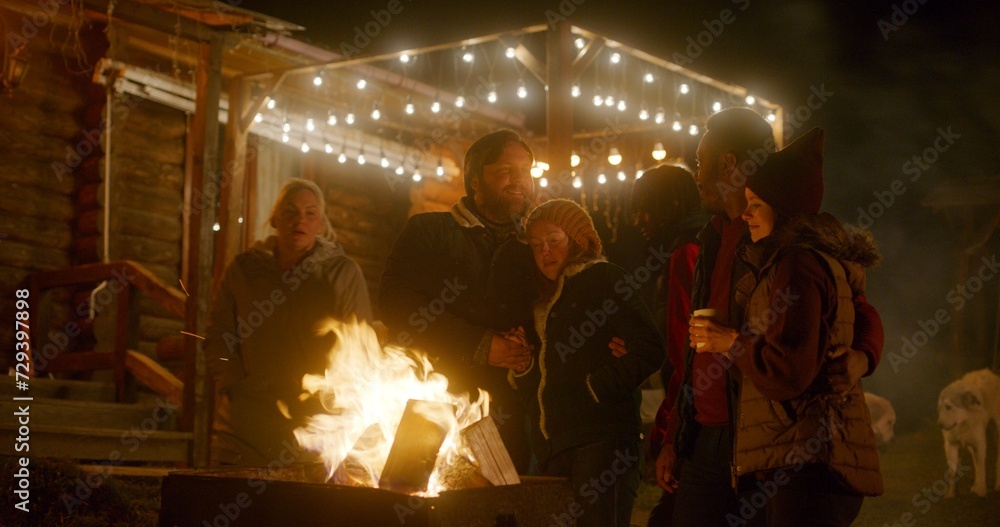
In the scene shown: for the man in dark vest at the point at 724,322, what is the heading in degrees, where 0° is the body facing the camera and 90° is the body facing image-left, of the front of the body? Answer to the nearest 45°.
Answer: approximately 45°

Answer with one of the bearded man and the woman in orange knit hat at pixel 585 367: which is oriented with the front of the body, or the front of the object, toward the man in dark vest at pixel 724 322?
the bearded man

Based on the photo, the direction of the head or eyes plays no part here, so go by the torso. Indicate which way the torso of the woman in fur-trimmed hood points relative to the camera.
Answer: to the viewer's left

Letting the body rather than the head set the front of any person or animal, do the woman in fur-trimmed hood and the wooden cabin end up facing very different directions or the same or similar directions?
very different directions

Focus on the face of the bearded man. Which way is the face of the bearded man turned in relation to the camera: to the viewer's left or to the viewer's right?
to the viewer's right

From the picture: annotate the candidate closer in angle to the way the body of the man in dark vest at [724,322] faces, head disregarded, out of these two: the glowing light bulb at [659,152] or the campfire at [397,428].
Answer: the campfire

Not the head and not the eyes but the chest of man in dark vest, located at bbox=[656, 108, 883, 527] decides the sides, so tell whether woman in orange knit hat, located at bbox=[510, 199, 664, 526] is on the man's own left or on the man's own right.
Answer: on the man's own right

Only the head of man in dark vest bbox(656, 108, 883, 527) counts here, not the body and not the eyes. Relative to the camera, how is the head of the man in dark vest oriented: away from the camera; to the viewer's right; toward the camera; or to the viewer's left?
to the viewer's left

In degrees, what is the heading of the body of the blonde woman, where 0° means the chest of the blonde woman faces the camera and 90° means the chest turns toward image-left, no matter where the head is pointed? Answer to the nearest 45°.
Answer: approximately 0°

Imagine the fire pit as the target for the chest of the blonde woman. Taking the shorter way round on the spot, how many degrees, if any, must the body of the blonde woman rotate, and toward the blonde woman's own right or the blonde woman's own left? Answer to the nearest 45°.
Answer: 0° — they already face it
